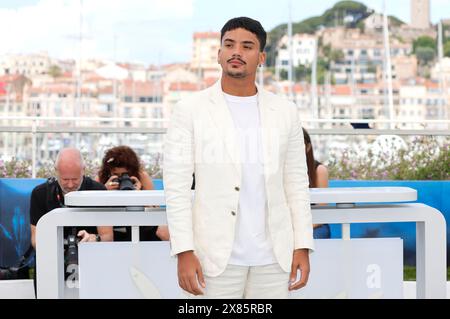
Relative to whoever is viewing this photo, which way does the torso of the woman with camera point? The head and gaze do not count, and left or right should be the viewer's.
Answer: facing the viewer

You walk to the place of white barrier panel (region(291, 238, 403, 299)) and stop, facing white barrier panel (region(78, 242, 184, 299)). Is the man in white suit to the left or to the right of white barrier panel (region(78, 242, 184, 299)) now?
left

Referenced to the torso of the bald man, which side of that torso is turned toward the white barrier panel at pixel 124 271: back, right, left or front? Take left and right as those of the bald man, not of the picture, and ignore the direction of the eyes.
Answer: front

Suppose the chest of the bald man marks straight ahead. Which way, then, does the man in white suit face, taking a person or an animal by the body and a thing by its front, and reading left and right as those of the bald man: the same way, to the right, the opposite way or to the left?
the same way

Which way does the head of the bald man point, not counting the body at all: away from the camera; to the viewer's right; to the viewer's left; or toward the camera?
toward the camera

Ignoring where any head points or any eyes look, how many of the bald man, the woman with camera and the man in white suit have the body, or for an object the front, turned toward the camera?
3

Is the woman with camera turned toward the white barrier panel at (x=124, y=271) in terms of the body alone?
yes

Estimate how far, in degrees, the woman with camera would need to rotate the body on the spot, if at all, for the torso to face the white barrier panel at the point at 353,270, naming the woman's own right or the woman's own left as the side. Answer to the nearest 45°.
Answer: approximately 45° to the woman's own left

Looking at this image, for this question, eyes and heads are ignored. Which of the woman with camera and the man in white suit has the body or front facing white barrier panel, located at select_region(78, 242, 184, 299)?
the woman with camera

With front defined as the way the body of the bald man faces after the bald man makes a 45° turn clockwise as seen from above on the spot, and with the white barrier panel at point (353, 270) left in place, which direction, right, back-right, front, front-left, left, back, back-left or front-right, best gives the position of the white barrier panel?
left

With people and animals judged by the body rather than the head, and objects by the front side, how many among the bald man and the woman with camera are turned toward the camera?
2

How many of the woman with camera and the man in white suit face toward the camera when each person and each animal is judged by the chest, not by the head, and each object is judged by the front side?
2

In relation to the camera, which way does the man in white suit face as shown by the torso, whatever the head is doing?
toward the camera

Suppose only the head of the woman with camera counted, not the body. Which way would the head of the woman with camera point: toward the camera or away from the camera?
toward the camera

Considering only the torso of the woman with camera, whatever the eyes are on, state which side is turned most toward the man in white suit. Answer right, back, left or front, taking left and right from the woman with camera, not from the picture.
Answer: front

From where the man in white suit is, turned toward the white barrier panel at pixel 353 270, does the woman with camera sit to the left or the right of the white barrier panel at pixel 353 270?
left
